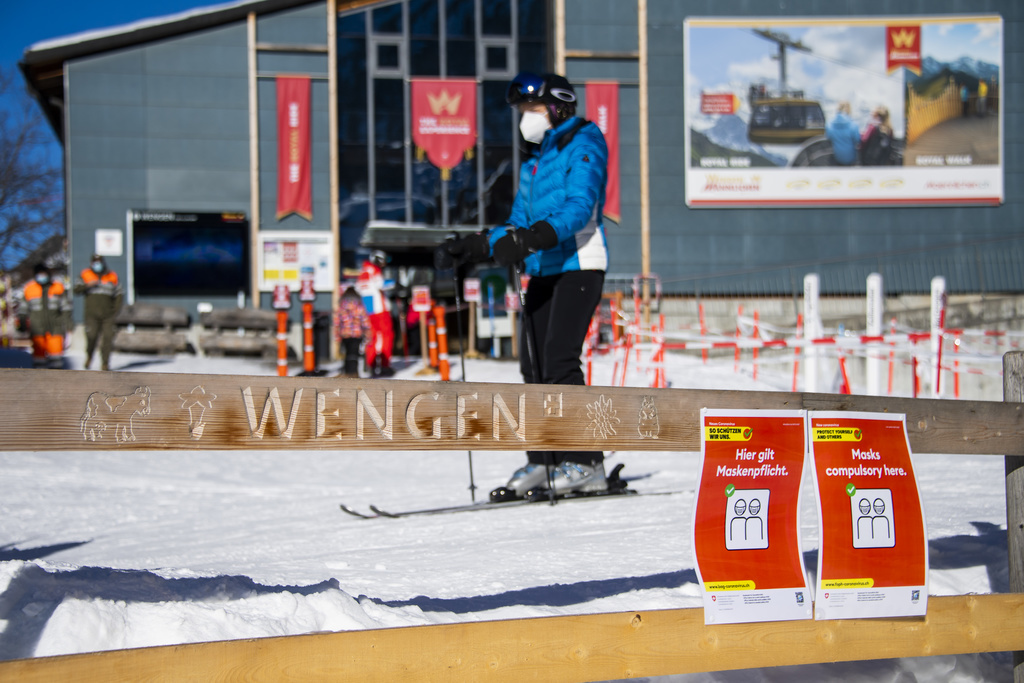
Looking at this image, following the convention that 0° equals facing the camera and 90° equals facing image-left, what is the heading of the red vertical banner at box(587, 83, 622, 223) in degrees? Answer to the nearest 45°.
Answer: approximately 0°

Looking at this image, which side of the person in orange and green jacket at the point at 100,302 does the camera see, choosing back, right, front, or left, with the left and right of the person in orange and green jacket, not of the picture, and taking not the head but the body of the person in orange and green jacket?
front

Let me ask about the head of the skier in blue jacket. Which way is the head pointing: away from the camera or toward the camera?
toward the camera

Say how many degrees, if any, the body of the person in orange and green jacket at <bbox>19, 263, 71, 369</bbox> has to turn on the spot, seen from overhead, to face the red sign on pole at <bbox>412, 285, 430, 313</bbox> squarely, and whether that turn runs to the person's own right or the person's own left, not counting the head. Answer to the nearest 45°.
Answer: approximately 45° to the person's own left

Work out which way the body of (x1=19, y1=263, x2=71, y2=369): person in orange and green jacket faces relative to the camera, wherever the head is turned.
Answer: toward the camera

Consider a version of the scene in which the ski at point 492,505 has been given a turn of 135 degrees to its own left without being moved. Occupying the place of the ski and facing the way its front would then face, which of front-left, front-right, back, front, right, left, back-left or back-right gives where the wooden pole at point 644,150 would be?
back-left

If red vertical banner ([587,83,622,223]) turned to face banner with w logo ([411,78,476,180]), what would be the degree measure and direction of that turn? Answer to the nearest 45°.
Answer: approximately 90° to its right

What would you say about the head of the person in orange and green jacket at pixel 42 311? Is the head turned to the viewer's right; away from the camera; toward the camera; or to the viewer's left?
toward the camera

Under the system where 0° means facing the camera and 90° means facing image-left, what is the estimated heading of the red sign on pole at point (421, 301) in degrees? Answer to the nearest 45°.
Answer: approximately 0°
